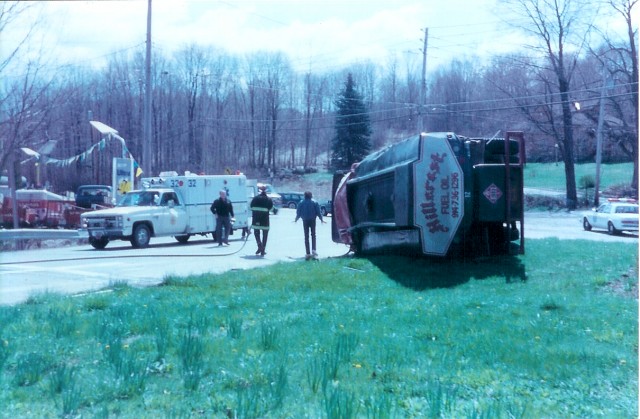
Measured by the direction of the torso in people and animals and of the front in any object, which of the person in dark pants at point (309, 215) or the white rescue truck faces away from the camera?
the person in dark pants

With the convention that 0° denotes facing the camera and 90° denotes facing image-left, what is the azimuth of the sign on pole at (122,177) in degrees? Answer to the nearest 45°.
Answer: approximately 0°

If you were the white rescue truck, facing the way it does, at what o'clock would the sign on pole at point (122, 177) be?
The sign on pole is roughly at 4 o'clock from the white rescue truck.

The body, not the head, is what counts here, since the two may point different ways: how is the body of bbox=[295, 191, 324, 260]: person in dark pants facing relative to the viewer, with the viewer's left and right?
facing away from the viewer

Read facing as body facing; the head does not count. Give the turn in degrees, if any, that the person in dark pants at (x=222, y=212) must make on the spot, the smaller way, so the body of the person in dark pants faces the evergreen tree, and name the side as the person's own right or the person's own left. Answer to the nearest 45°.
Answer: approximately 135° to the person's own left

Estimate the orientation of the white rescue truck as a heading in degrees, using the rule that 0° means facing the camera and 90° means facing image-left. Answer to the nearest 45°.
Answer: approximately 45°

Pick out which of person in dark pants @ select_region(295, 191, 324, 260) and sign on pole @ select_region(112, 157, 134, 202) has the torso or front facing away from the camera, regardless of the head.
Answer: the person in dark pants

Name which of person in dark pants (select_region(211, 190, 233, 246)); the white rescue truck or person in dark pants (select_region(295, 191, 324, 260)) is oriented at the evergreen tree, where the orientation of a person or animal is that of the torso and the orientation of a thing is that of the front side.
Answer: person in dark pants (select_region(295, 191, 324, 260))

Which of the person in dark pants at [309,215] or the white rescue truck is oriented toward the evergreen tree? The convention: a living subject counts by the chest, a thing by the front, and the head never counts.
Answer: the person in dark pants

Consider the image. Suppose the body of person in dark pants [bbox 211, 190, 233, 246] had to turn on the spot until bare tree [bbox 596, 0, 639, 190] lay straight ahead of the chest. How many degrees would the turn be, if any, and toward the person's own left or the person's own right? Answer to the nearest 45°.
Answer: approximately 135° to the person's own left
